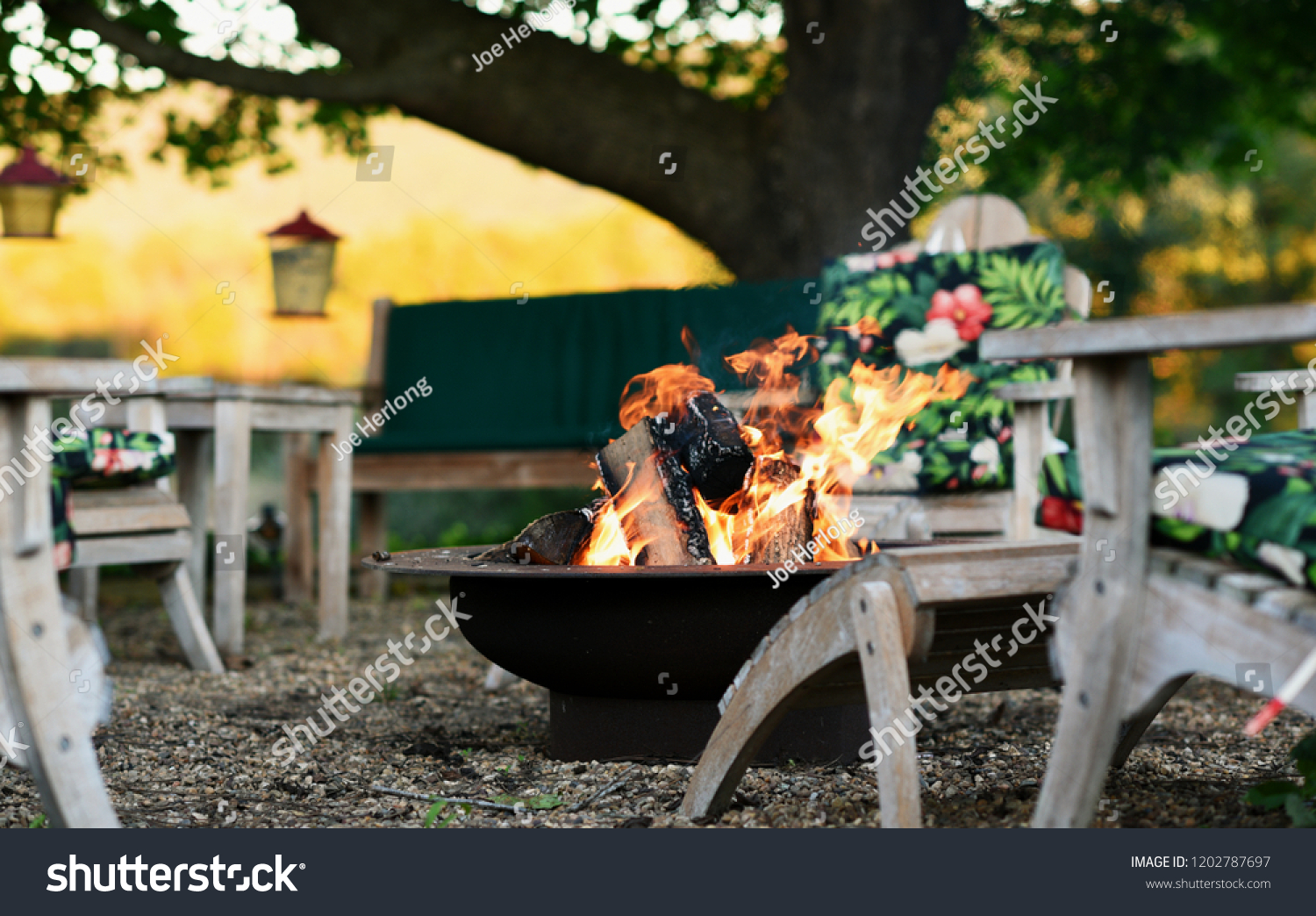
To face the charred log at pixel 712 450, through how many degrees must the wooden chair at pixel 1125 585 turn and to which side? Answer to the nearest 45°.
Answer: approximately 45° to its right

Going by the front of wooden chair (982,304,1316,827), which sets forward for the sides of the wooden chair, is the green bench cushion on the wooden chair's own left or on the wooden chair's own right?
on the wooden chair's own right

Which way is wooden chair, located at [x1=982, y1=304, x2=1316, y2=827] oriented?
to the viewer's left

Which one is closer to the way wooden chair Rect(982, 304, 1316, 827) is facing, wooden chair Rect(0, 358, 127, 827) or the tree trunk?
the wooden chair

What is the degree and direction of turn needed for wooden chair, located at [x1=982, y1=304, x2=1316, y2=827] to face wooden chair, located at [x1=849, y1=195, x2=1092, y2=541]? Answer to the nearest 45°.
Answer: approximately 90° to its right

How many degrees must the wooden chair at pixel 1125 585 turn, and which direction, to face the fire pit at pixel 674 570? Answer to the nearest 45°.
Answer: approximately 45° to its right
